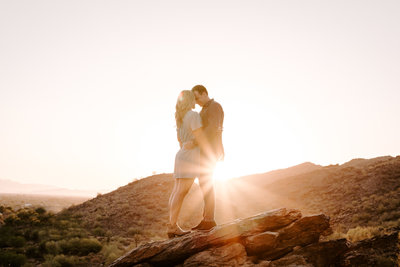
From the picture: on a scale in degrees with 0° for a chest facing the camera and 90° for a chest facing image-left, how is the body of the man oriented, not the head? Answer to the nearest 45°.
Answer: approximately 90°

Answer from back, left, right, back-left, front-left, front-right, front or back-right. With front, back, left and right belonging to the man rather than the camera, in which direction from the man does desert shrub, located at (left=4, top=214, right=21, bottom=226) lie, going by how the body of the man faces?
front-right

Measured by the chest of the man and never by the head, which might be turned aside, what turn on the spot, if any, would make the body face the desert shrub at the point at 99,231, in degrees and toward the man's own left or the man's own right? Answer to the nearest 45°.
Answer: approximately 45° to the man's own right

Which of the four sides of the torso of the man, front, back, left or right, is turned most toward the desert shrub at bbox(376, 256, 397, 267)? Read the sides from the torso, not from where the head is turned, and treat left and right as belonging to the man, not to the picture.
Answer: back

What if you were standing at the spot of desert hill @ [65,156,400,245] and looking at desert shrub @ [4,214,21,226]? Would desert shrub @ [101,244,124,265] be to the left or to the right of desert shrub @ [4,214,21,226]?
left

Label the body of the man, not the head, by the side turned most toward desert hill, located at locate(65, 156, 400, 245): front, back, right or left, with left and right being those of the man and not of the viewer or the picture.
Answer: right
